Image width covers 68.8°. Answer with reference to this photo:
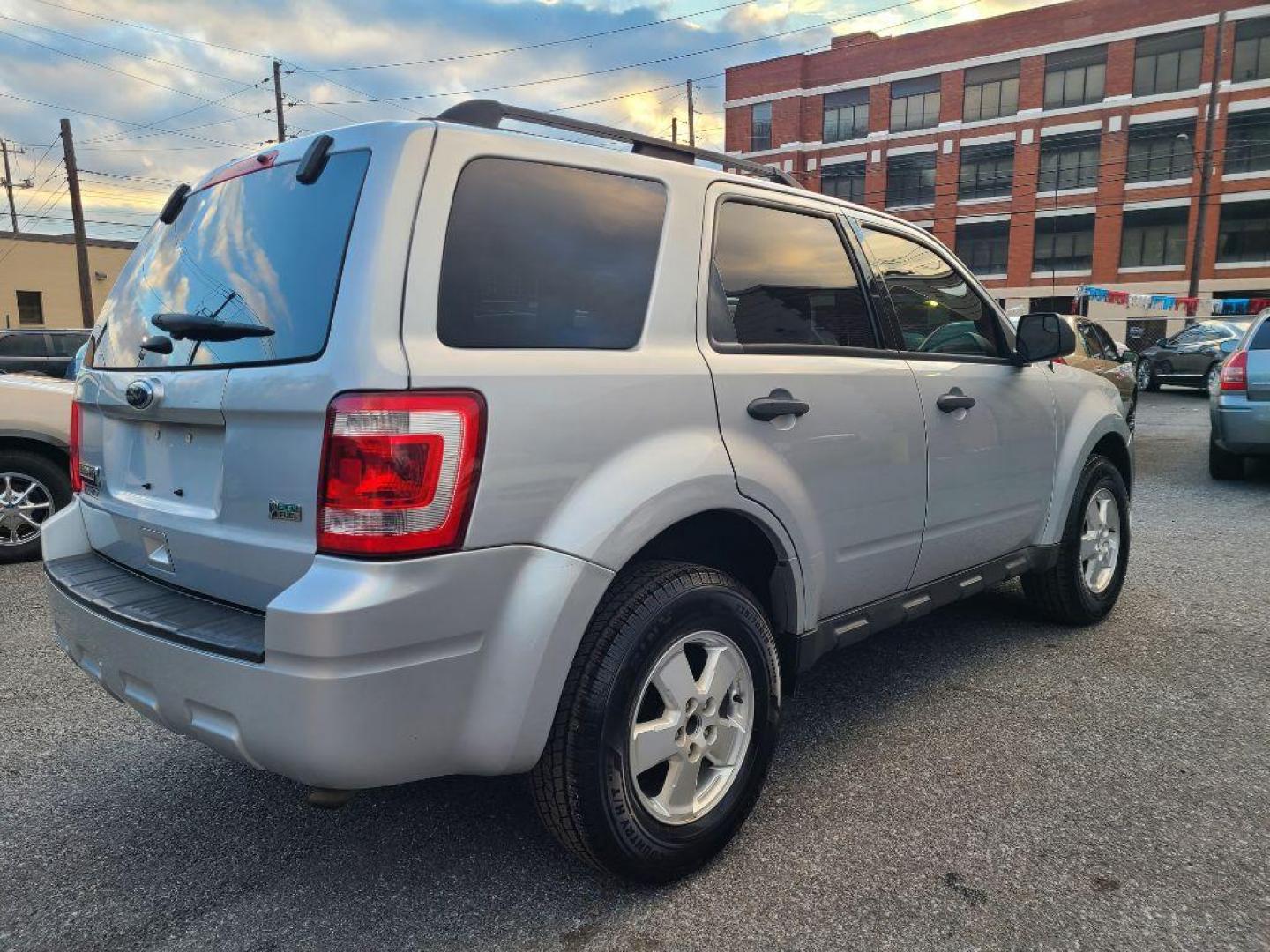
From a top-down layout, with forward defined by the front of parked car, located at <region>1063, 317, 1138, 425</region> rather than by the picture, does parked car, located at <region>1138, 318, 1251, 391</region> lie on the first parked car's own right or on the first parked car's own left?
on the first parked car's own left

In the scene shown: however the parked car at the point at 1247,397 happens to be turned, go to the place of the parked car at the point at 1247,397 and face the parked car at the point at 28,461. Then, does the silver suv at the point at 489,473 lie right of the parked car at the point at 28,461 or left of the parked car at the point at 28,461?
left

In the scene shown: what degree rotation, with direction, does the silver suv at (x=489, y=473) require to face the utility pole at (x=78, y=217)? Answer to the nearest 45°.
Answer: approximately 90° to its left

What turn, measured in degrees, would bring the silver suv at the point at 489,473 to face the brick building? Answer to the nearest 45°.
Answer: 0° — it already faces it

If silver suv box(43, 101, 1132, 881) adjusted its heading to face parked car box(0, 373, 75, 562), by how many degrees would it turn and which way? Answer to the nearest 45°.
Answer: approximately 90° to its left

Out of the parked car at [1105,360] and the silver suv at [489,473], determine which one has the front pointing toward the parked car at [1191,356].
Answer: the silver suv

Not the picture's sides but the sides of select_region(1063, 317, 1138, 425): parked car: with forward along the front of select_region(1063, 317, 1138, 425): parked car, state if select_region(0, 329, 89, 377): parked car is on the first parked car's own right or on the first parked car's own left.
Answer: on the first parked car's own right
